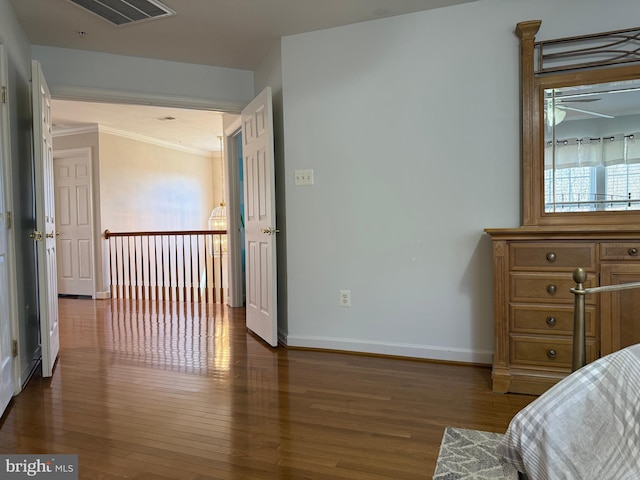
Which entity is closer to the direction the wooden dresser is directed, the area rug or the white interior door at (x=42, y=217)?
the area rug

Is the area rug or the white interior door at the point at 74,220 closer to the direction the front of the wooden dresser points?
the area rug

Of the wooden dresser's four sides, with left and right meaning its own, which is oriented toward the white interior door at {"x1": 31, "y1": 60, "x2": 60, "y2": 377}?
right

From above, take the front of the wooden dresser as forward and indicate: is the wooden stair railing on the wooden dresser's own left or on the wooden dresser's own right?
on the wooden dresser's own right

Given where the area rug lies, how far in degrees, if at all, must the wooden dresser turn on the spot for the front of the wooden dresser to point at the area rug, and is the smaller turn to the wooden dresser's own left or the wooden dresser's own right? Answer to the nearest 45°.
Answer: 0° — it already faces it

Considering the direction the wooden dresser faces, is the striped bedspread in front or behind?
in front

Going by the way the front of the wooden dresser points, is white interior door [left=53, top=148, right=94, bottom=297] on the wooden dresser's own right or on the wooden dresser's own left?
on the wooden dresser's own right

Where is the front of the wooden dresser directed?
toward the camera
